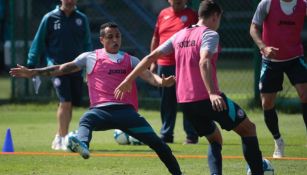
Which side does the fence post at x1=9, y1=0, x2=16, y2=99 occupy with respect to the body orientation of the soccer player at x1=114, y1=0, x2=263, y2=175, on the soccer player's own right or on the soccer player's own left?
on the soccer player's own left

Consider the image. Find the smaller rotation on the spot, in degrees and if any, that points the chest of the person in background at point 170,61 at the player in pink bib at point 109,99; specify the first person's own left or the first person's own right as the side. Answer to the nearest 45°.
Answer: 0° — they already face them

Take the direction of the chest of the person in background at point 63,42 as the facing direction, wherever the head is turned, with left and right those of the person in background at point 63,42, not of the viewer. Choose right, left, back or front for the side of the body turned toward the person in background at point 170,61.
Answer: left

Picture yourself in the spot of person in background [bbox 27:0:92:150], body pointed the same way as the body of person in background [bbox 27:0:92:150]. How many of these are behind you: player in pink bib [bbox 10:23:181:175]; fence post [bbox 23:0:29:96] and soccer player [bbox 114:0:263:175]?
1

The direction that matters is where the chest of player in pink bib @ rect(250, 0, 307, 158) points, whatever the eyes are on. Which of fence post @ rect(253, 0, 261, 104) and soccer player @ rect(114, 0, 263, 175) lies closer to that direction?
the soccer player
